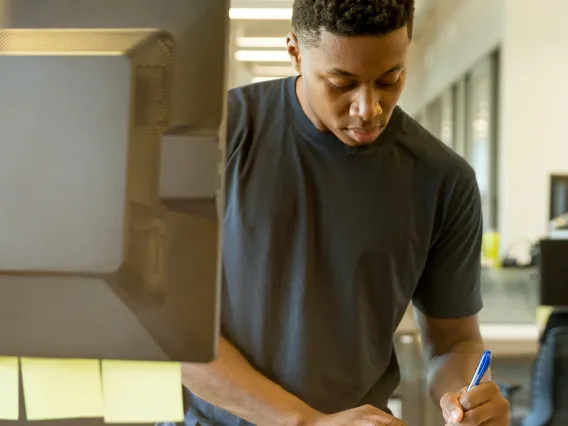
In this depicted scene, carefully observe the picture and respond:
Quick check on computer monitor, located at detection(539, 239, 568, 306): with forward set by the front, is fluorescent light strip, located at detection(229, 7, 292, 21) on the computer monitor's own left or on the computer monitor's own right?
on the computer monitor's own right

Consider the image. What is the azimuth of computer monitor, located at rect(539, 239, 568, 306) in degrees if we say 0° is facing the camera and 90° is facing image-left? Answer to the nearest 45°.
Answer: approximately 0°

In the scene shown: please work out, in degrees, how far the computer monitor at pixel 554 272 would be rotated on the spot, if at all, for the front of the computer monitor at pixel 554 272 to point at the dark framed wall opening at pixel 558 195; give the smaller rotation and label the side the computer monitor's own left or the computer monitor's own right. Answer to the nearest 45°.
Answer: approximately 180°

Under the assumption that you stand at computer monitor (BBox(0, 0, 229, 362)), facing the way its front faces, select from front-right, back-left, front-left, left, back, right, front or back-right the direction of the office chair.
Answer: front-right

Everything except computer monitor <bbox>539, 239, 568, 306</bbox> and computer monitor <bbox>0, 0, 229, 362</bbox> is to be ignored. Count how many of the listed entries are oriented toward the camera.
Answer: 1

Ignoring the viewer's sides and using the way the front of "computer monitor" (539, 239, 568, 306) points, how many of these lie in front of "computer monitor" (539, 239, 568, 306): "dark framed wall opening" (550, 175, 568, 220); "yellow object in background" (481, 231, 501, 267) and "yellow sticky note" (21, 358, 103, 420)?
1

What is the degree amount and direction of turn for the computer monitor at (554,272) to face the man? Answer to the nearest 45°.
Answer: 0° — it already faces them

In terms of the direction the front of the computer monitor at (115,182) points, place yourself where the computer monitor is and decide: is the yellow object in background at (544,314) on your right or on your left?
on your right

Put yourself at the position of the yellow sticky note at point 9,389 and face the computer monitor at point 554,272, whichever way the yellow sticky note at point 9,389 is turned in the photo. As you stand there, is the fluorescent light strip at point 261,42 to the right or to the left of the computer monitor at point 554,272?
left

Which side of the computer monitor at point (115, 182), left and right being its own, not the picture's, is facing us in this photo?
back

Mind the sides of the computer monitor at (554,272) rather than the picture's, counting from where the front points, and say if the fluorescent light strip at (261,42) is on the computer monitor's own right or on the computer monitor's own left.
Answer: on the computer monitor's own right
